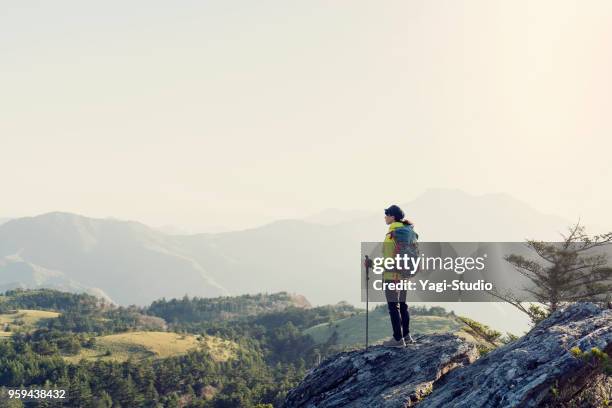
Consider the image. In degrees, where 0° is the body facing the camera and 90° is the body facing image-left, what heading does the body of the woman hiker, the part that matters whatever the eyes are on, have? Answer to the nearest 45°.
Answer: approximately 90°
